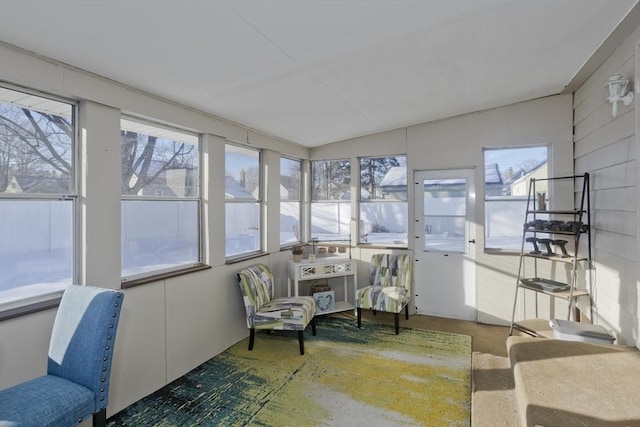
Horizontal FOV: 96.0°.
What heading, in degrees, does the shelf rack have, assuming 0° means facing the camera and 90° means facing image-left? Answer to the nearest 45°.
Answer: approximately 45°

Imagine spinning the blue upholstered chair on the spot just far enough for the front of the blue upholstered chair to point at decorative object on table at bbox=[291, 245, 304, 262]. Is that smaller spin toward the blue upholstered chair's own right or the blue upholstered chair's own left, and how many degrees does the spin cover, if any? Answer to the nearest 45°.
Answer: approximately 180°

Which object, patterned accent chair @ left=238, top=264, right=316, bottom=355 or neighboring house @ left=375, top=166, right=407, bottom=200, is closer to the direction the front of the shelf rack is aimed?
the patterned accent chair

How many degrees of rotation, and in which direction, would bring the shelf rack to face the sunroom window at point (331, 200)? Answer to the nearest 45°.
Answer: approximately 45° to its right

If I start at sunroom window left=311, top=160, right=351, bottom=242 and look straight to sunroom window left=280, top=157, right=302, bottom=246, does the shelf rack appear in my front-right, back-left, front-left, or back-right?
back-left

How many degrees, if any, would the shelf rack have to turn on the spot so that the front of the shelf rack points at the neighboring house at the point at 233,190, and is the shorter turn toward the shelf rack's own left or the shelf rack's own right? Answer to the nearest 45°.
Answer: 0° — it already faces it

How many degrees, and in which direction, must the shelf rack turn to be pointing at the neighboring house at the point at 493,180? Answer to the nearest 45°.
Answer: approximately 90° to its right
